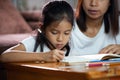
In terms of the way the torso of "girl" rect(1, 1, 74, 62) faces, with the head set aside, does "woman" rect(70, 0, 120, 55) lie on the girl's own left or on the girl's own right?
on the girl's own left

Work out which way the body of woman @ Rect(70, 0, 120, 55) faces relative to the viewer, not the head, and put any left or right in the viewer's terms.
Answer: facing the viewer

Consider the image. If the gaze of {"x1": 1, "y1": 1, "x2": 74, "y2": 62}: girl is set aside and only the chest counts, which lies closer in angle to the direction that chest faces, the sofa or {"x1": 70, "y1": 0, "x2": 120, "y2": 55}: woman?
the woman

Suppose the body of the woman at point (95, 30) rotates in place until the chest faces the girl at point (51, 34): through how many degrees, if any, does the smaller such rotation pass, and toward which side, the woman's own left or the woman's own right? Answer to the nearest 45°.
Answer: approximately 45° to the woman's own right

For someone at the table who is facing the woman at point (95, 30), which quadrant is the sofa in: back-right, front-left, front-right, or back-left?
front-left

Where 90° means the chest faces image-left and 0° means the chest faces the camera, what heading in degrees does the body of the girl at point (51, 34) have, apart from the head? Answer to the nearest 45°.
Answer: approximately 315°

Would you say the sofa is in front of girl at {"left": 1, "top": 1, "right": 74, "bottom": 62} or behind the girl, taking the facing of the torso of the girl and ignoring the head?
behind

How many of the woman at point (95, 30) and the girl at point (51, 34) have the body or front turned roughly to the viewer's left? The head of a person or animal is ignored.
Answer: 0

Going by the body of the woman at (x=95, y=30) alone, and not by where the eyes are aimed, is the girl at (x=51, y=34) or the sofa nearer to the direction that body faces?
the girl

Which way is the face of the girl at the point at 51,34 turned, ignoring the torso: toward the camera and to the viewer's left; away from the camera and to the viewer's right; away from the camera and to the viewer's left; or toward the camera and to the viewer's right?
toward the camera and to the viewer's right
